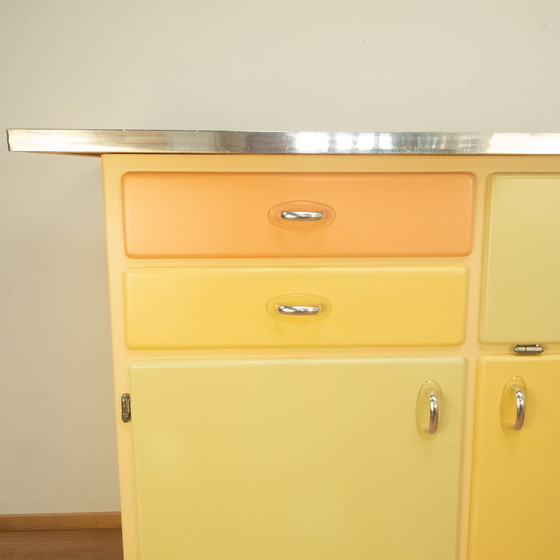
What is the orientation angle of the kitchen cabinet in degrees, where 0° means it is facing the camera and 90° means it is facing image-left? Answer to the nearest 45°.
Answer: approximately 0°
